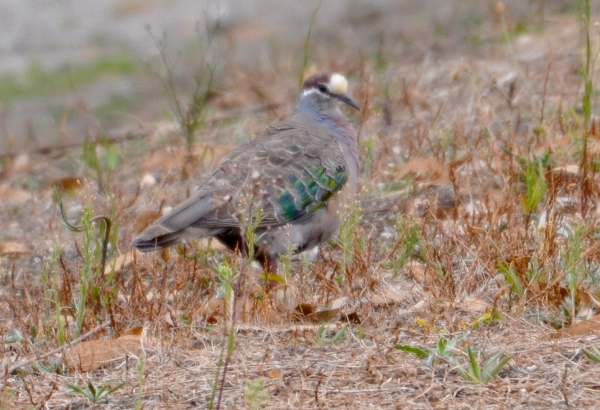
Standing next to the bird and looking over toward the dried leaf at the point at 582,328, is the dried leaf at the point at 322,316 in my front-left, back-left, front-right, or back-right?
front-right

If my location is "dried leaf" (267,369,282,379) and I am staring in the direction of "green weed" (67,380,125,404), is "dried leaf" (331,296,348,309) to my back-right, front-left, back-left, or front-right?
back-right

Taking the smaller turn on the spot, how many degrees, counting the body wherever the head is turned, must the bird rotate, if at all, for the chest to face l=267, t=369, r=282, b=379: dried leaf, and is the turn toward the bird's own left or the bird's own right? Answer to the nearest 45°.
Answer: approximately 90° to the bird's own right

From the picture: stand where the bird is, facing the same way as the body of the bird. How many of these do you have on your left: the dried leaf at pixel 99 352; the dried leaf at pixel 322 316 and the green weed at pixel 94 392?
0

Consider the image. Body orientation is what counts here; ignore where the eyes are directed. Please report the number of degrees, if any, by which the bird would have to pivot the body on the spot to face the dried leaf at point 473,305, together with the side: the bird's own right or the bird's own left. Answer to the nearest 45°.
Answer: approximately 45° to the bird's own right

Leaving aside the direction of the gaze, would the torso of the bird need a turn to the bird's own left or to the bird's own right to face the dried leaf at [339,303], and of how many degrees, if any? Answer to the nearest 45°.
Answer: approximately 90° to the bird's own right

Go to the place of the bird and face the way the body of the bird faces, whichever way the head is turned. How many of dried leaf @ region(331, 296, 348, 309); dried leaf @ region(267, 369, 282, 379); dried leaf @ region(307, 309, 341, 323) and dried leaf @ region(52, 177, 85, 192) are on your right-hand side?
3

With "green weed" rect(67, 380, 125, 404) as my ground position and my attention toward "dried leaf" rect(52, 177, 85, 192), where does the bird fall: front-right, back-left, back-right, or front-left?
front-right

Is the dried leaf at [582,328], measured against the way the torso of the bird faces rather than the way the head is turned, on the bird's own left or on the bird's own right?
on the bird's own right

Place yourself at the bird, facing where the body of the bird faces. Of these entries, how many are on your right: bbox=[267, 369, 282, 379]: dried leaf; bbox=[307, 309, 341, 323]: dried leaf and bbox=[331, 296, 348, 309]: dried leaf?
3

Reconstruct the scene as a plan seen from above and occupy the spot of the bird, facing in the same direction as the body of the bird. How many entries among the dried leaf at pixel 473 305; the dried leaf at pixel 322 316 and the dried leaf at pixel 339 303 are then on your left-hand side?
0

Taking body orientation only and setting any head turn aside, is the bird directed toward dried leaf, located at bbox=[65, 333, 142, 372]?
no

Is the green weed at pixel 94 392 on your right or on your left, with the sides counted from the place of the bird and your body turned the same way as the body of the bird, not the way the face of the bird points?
on your right

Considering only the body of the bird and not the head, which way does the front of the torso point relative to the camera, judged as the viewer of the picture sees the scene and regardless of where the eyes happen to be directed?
to the viewer's right

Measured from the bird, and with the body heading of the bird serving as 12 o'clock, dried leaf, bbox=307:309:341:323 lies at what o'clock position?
The dried leaf is roughly at 3 o'clock from the bird.

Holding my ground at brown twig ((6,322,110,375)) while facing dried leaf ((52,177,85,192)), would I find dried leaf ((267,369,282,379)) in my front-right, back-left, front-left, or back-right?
back-right
